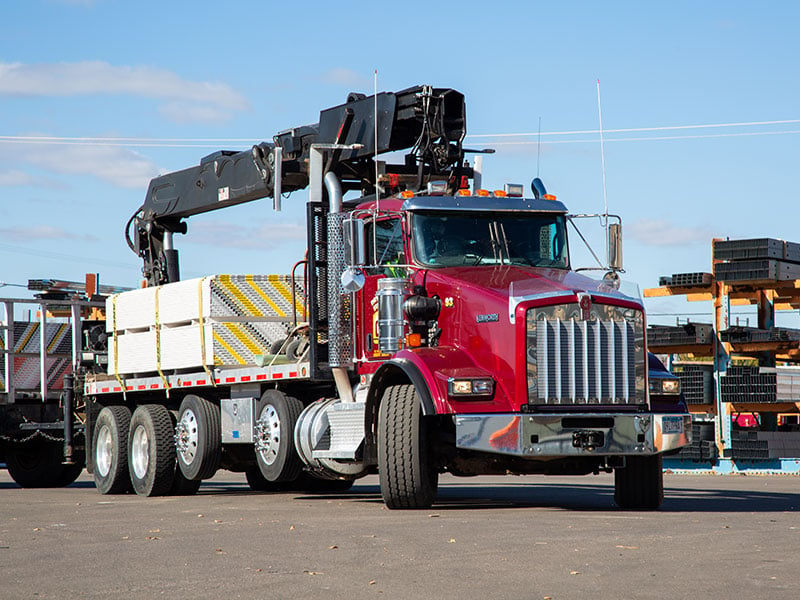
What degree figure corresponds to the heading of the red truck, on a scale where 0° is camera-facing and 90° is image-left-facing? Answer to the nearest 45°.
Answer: approximately 315°

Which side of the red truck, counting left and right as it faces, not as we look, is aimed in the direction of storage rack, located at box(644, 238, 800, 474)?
left
